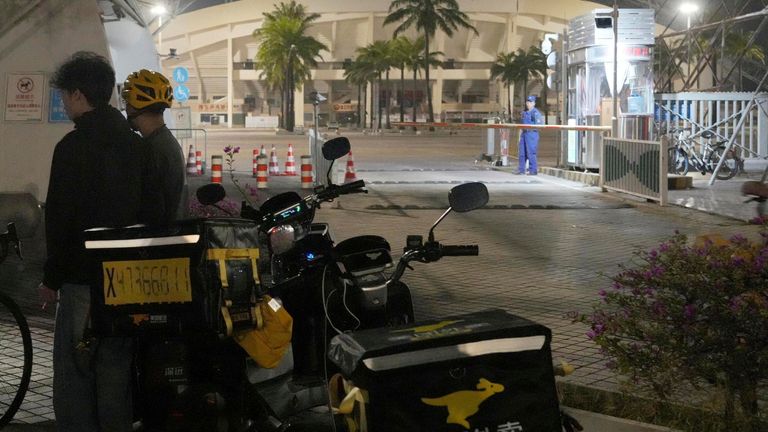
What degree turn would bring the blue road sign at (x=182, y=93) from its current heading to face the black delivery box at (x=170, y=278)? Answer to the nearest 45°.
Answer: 0° — it already faces it

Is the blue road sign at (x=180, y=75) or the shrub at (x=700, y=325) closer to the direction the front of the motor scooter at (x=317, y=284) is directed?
the blue road sign

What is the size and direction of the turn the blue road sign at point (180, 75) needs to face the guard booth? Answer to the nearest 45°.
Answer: approximately 45° to its left

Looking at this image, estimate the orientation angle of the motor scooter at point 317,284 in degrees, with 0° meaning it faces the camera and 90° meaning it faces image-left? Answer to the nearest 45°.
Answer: approximately 135°

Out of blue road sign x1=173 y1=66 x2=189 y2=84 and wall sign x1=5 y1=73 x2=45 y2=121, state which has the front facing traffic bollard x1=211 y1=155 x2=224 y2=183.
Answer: the blue road sign

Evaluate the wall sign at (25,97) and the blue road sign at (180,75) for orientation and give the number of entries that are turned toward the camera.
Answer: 2

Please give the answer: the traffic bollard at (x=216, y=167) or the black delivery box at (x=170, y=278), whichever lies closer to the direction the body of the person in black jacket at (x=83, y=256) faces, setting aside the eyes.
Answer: the traffic bollard

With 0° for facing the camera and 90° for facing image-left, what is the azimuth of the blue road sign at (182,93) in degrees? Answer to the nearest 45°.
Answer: approximately 0°

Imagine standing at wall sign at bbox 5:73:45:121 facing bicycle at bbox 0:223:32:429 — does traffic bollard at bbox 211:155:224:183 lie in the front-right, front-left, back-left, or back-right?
back-left
